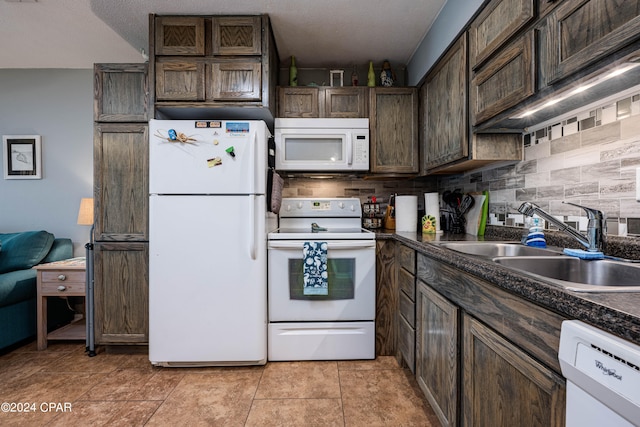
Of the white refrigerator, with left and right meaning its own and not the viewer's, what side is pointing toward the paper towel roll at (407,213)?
left

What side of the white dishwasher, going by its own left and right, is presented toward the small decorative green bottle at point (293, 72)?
right

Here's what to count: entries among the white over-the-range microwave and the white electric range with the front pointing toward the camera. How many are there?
2

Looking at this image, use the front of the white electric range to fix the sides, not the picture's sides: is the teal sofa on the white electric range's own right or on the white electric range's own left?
on the white electric range's own right

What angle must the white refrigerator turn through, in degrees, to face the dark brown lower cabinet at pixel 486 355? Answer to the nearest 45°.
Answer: approximately 45° to its left

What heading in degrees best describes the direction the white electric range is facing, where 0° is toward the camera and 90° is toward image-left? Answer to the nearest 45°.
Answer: approximately 0°

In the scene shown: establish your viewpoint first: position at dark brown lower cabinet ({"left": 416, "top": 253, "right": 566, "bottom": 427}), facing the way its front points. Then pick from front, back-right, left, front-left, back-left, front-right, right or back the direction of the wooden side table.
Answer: front-right

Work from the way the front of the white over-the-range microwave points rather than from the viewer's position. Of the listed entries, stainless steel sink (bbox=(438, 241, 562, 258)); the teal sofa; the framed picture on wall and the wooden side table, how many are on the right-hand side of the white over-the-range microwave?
3

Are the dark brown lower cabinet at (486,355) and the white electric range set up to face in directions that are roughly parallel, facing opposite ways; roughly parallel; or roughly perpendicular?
roughly perpendicular

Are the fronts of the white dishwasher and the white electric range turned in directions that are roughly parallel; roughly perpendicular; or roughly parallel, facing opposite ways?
roughly perpendicular

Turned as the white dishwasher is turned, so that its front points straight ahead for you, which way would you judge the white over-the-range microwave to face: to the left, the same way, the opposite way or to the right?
to the left

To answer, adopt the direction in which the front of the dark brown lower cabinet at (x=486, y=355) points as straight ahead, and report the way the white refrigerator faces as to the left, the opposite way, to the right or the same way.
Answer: to the left

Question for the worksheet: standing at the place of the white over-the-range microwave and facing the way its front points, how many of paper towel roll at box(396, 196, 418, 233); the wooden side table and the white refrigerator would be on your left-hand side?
1
